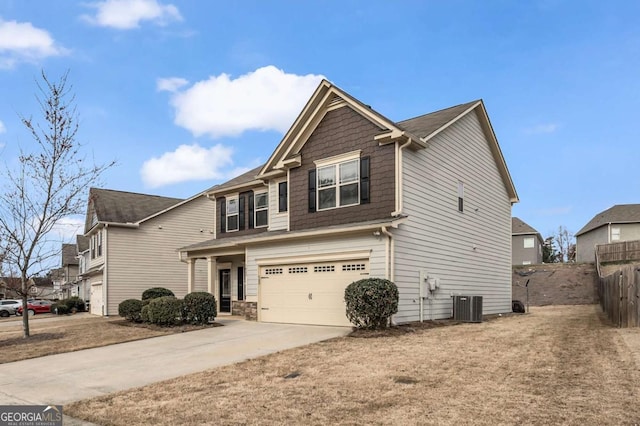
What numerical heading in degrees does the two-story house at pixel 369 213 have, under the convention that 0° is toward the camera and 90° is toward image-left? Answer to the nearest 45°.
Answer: approximately 45°

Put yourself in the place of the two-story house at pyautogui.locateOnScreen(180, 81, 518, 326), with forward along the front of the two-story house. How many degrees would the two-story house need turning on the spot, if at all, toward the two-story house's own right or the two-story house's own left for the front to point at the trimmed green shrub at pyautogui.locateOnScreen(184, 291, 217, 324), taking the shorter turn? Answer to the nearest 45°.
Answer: approximately 45° to the two-story house's own right

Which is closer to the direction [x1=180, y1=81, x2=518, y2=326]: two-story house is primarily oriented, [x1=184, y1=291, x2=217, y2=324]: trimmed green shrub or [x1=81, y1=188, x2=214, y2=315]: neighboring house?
the trimmed green shrub

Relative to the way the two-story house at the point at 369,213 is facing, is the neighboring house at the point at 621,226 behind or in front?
behind

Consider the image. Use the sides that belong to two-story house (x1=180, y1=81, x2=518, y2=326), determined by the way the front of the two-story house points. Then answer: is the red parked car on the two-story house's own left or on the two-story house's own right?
on the two-story house's own right

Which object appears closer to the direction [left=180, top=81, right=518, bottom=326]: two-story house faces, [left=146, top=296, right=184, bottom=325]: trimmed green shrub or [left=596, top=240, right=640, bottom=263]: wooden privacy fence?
the trimmed green shrub

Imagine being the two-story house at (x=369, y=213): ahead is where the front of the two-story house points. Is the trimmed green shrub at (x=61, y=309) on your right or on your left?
on your right

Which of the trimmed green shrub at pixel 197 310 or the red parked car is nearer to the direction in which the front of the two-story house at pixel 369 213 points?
the trimmed green shrub
